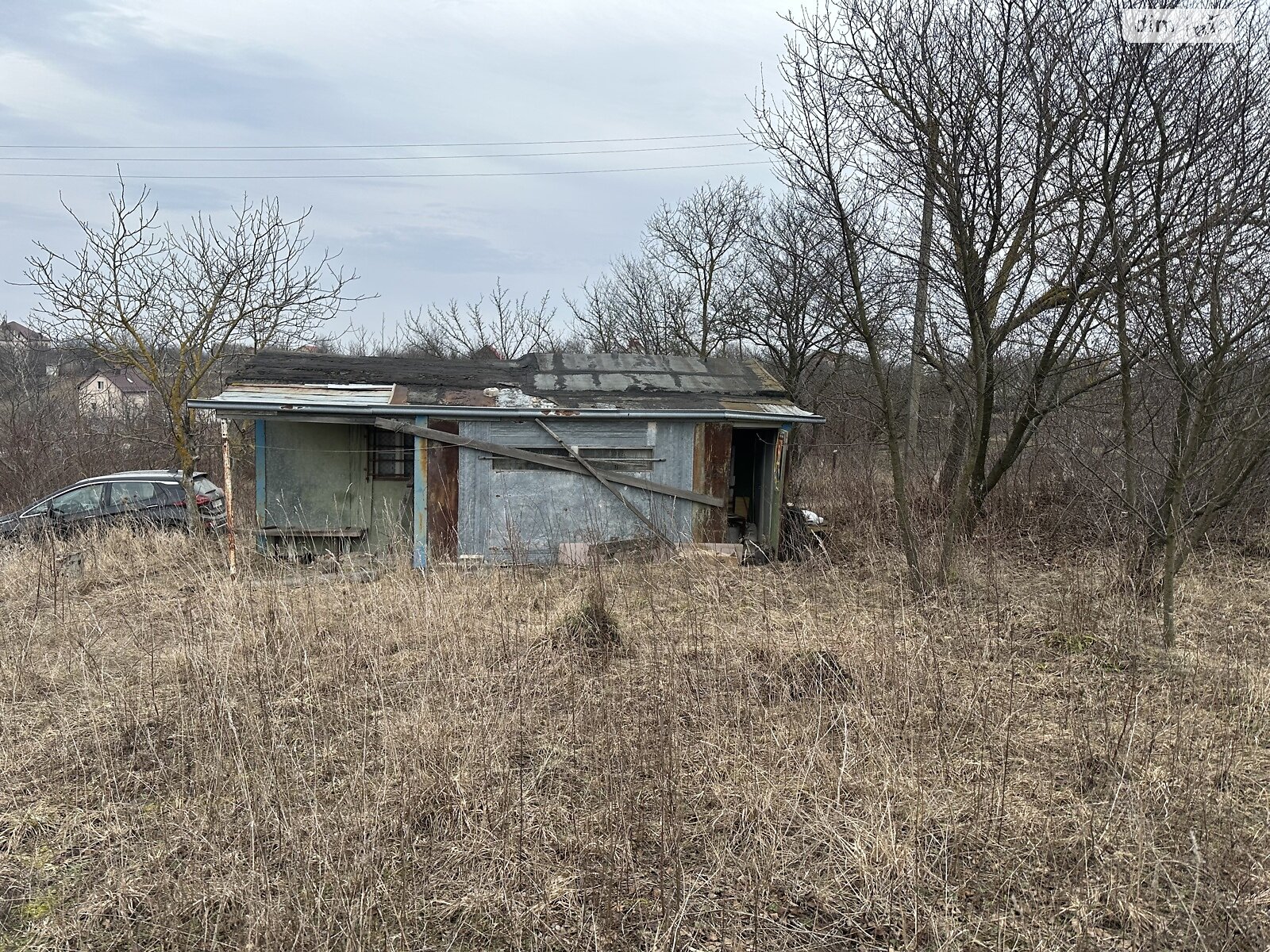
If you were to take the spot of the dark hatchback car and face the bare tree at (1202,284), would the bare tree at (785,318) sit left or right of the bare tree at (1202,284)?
left

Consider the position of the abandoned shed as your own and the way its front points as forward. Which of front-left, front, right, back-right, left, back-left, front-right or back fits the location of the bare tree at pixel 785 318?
back-left

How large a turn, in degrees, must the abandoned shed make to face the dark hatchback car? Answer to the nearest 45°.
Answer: approximately 90° to its right

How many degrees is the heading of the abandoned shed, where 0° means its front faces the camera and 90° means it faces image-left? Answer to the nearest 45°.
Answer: approximately 0°
